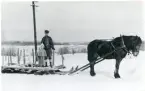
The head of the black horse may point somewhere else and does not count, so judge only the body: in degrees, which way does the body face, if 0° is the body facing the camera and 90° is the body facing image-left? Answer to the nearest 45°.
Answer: approximately 270°
